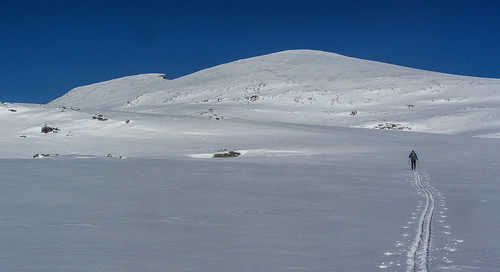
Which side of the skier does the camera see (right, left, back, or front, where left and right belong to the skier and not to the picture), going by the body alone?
back
